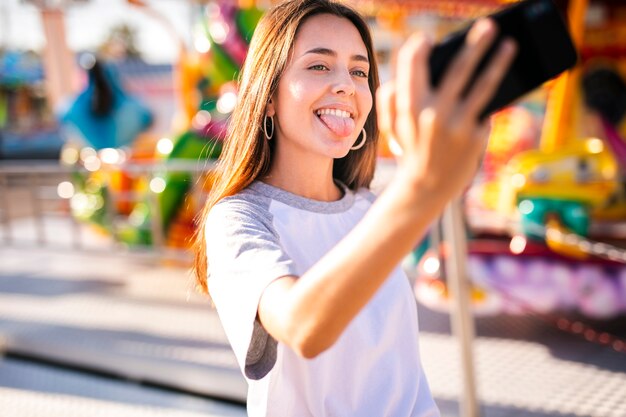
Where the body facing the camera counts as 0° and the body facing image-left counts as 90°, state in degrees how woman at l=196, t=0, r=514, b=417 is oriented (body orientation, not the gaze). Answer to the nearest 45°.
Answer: approximately 315°

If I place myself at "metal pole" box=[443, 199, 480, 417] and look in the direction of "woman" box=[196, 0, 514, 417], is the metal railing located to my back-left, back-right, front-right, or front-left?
back-right

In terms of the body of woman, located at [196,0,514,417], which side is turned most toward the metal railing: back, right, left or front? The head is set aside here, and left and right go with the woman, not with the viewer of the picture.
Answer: back

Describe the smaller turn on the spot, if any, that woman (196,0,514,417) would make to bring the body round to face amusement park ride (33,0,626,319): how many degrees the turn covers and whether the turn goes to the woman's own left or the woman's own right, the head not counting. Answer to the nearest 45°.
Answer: approximately 135° to the woman's own left
